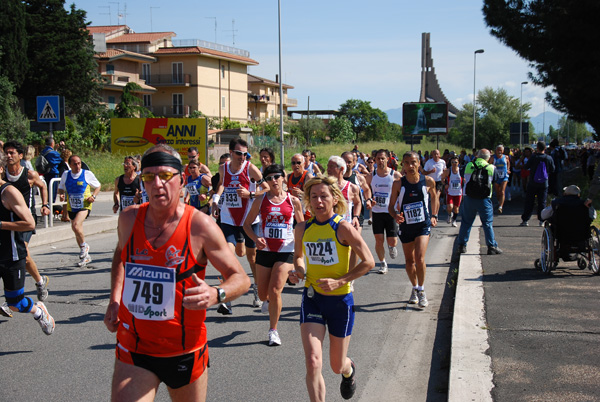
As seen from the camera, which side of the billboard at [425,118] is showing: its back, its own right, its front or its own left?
front

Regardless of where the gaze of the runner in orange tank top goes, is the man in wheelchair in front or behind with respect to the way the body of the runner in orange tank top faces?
behind

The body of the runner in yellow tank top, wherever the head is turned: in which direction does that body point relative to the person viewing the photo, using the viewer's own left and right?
facing the viewer and to the left of the viewer

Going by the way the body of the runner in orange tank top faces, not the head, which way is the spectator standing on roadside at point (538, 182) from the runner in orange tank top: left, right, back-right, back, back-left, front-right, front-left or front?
back

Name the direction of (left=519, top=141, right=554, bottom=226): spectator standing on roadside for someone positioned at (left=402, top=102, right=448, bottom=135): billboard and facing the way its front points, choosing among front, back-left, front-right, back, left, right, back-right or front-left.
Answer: front

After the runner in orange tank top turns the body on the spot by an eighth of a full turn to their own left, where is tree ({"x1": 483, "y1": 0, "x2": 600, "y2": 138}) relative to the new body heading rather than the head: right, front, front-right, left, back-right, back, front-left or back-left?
back-left
